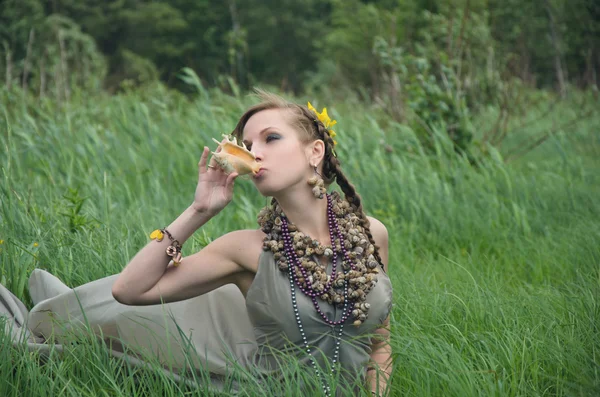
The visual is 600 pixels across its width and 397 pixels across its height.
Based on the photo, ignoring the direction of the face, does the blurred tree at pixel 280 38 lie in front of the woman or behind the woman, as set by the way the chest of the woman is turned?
behind

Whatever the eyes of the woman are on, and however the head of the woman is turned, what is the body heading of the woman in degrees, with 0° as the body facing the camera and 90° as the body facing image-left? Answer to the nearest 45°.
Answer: approximately 0°
